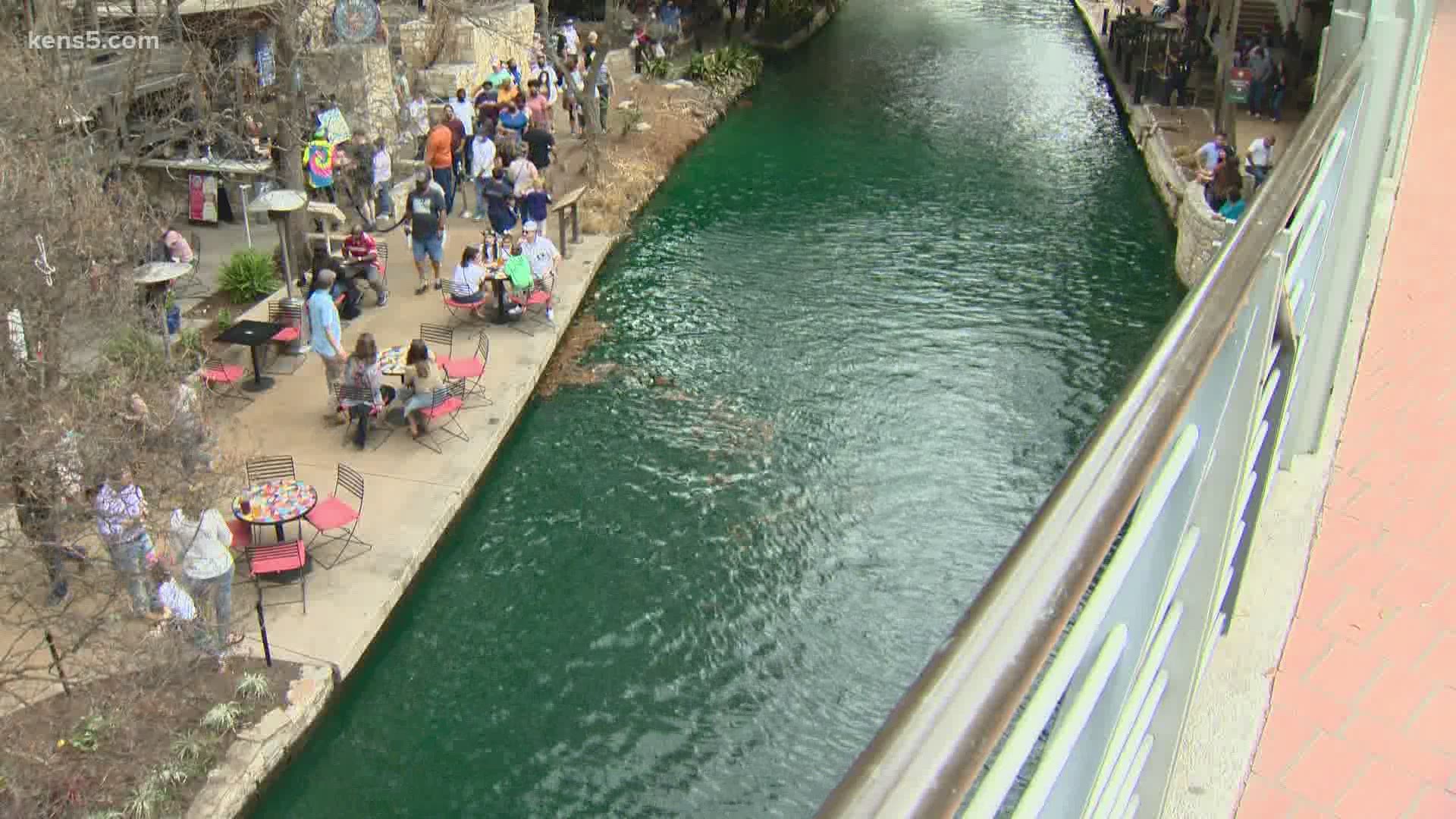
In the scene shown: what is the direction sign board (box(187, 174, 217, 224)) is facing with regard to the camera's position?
facing the viewer

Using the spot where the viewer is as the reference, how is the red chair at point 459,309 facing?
facing to the right of the viewer

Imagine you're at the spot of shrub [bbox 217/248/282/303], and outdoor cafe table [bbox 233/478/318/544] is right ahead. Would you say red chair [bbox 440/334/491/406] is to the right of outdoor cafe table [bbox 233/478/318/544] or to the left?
left

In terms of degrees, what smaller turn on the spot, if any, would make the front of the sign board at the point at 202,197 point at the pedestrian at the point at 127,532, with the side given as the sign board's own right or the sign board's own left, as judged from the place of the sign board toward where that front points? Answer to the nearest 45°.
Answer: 0° — it already faces them

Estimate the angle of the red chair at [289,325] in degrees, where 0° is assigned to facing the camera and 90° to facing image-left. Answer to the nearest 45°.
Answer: approximately 45°

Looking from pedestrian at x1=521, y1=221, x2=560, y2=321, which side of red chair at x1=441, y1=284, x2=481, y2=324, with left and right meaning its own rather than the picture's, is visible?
front

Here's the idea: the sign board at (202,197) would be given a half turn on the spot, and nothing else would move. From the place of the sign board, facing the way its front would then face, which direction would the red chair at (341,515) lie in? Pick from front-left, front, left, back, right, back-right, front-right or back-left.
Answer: back

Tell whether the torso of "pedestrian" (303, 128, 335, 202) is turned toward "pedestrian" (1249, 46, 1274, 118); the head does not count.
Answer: no

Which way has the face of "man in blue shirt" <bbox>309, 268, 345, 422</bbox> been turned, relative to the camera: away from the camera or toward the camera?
away from the camera

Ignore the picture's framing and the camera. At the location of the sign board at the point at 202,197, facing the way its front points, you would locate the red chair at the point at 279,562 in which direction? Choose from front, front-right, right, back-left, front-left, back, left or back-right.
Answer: front

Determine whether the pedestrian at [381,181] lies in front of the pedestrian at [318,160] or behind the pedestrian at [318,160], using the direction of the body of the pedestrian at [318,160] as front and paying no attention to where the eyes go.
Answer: in front

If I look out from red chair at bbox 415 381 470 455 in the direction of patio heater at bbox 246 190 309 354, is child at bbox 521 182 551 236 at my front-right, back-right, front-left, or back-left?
front-right

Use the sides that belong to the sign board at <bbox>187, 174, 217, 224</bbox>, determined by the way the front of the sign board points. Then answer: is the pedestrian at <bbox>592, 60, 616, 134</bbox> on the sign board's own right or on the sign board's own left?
on the sign board's own left
